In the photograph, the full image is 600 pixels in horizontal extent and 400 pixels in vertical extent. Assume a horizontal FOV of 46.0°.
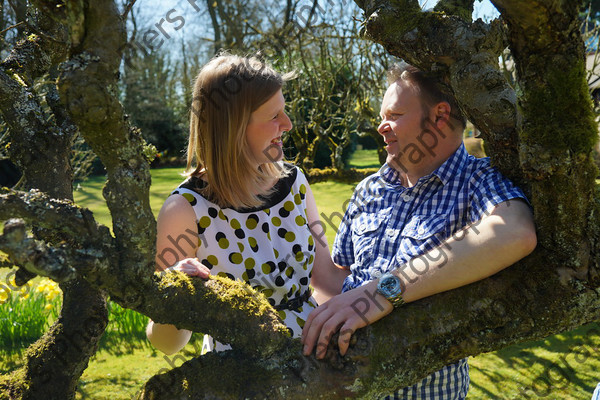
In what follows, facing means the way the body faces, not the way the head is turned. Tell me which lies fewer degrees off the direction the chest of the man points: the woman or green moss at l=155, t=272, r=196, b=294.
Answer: the green moss

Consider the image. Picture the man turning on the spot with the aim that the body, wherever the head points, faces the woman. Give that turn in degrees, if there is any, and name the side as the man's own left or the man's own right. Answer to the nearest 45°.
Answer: approximately 45° to the man's own right

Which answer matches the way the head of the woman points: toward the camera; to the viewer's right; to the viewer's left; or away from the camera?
to the viewer's right

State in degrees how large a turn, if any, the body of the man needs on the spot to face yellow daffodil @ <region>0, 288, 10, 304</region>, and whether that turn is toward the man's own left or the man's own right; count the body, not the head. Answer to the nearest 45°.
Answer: approximately 90° to the man's own right

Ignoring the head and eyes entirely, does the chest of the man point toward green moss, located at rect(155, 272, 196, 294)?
yes

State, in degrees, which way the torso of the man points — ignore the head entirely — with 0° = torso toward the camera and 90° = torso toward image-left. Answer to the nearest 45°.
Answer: approximately 45°

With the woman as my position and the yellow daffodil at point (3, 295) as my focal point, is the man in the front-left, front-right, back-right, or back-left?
back-right
